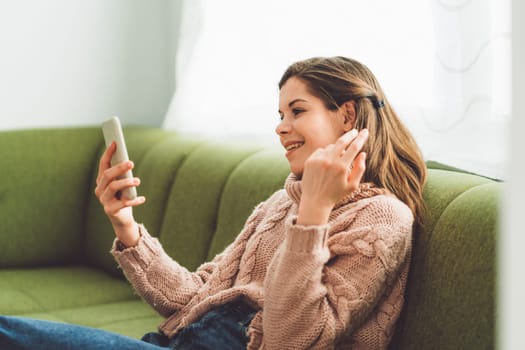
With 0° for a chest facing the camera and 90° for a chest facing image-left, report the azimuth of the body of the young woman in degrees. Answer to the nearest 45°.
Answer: approximately 90°

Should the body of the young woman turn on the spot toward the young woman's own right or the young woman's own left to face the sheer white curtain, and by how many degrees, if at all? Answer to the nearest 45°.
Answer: approximately 135° to the young woman's own right
